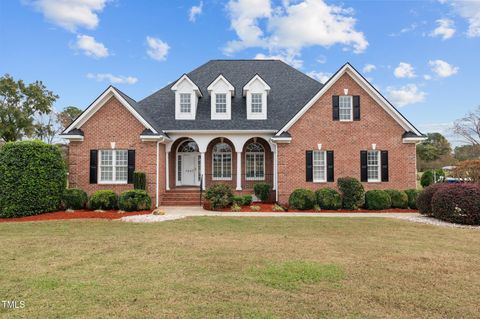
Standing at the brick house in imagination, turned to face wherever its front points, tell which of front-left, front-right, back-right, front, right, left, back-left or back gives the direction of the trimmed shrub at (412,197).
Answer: left

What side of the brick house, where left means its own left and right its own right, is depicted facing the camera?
front

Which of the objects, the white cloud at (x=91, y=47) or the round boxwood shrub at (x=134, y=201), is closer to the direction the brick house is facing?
the round boxwood shrub

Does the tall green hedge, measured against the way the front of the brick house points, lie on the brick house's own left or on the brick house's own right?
on the brick house's own right

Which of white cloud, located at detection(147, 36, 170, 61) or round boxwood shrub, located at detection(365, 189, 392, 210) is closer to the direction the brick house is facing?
the round boxwood shrub

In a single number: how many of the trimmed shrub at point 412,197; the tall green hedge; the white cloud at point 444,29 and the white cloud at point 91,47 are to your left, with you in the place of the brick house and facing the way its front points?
2

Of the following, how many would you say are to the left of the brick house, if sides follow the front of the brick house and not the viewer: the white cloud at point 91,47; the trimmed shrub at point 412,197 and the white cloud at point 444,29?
2
